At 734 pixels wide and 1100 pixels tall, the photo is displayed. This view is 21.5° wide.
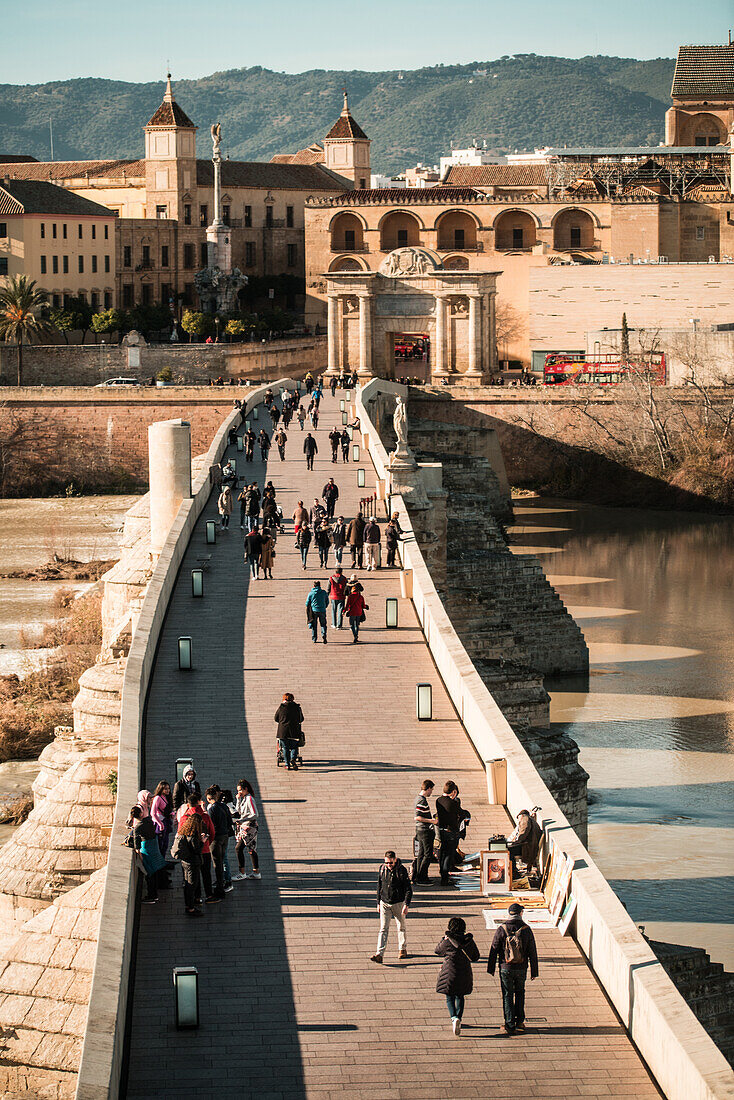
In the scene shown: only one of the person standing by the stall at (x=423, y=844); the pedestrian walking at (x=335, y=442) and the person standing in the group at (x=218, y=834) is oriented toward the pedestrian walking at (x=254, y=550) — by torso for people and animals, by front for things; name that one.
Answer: the pedestrian walking at (x=335, y=442)

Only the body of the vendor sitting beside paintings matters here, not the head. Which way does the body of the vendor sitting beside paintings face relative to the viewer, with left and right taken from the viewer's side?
facing to the left of the viewer

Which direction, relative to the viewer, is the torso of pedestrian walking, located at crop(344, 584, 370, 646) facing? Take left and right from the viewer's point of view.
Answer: facing away from the viewer

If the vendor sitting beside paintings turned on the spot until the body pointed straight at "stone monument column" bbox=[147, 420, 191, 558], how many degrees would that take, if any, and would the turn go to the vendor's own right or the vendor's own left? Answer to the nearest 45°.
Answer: approximately 90° to the vendor's own right

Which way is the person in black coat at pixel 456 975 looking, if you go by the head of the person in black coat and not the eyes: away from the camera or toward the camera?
away from the camera

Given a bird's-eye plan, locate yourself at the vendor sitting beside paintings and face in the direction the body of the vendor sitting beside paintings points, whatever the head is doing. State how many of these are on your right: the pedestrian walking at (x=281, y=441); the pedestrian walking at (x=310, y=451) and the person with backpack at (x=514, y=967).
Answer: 2

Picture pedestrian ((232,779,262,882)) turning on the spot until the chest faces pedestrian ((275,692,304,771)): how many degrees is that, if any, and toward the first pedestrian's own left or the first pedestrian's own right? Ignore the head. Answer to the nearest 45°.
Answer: approximately 135° to the first pedestrian's own right

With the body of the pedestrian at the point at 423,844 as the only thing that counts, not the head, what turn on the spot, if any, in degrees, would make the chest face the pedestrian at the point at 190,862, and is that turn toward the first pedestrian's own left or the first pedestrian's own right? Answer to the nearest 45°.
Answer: approximately 135° to the first pedestrian's own right

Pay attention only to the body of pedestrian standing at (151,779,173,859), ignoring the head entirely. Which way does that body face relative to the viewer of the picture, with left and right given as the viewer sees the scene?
facing the viewer and to the right of the viewer

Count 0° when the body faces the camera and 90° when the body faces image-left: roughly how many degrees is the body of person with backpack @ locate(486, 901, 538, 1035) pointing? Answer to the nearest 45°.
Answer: approximately 180°
